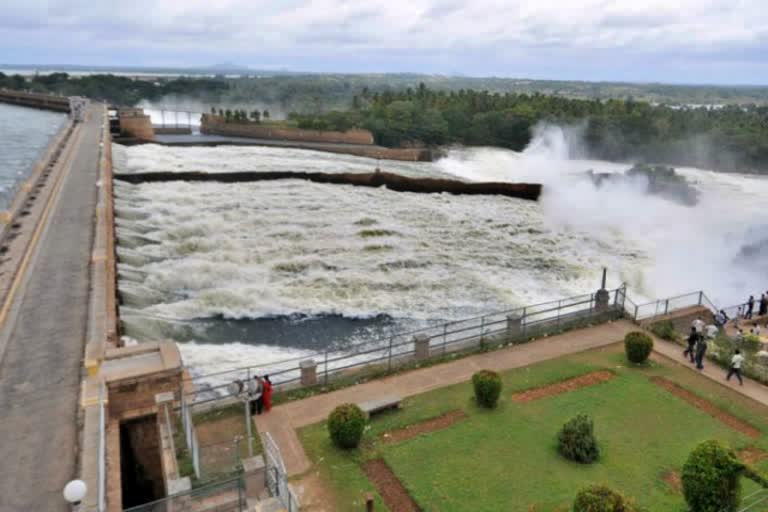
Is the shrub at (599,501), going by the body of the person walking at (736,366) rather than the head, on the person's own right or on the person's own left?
on the person's own left

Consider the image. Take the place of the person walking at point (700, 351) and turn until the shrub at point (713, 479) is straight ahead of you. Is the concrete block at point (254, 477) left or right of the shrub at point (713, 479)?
right
